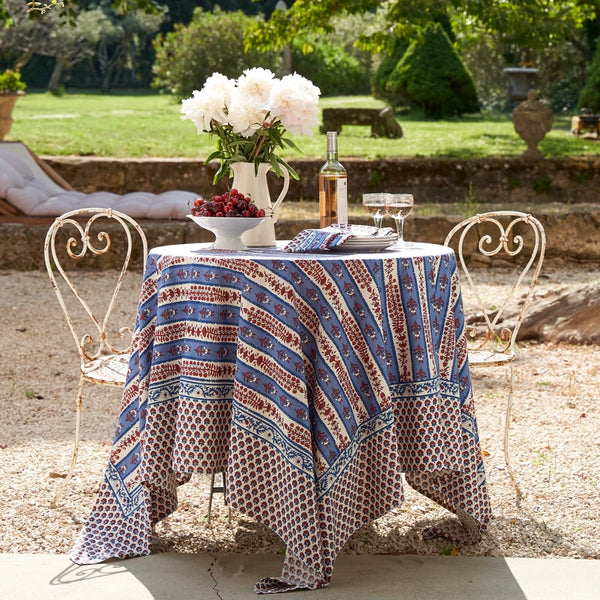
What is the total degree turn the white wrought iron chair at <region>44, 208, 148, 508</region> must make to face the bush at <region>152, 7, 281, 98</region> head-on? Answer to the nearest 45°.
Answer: approximately 135° to its left

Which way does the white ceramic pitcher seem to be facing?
to the viewer's left

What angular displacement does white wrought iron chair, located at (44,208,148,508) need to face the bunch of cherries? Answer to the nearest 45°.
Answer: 0° — it already faces it

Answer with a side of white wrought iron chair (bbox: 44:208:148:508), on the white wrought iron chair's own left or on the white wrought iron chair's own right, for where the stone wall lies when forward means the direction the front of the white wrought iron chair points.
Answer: on the white wrought iron chair's own left

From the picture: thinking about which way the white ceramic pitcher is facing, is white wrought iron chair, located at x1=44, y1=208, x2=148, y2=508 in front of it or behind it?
in front

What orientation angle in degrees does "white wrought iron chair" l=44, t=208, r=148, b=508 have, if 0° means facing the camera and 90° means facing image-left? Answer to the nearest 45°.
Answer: approximately 315°

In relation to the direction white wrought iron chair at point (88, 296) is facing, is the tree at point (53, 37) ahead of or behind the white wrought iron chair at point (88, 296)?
behind

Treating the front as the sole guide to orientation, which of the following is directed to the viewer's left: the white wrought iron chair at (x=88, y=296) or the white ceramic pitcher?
the white ceramic pitcher

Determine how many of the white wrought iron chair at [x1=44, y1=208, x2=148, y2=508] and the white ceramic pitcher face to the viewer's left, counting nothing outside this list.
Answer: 1
